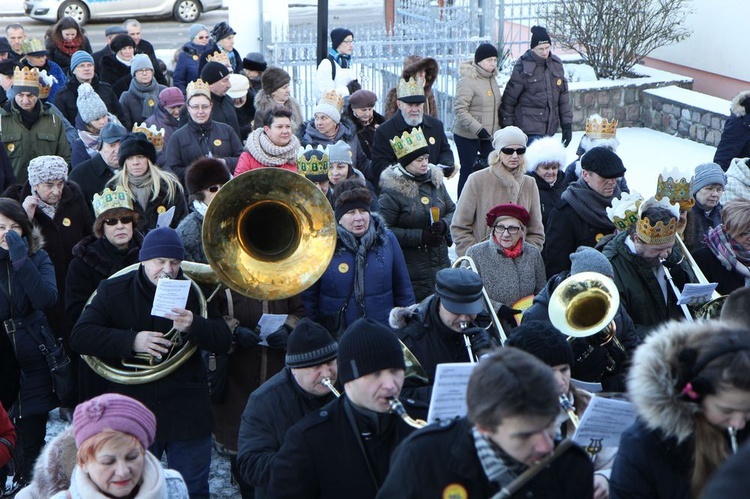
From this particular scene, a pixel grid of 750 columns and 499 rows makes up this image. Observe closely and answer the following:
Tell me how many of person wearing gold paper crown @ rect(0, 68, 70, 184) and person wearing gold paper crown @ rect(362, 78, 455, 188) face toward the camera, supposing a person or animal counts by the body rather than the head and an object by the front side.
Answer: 2

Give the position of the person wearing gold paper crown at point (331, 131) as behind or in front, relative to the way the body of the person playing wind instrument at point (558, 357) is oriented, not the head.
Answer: behind

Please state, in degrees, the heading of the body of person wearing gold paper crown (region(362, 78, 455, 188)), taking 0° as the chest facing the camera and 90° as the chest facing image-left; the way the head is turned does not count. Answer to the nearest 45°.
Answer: approximately 0°

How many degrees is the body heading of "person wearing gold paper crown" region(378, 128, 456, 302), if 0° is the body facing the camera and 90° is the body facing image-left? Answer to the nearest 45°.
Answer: approximately 315°

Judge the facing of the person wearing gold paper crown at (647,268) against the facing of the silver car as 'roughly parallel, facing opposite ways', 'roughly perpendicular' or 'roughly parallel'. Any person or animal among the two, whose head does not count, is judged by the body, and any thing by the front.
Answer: roughly perpendicular

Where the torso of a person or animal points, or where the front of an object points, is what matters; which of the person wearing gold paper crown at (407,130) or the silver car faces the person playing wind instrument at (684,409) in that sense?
the person wearing gold paper crown

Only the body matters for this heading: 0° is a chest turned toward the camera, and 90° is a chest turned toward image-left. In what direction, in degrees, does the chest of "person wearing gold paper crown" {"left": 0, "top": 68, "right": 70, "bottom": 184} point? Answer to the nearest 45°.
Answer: approximately 0°
